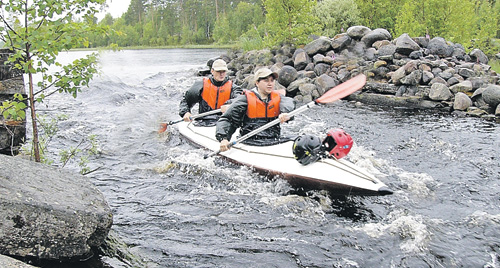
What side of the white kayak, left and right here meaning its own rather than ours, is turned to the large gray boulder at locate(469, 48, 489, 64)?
left

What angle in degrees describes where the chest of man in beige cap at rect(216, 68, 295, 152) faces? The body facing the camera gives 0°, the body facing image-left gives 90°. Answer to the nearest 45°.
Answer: approximately 315°

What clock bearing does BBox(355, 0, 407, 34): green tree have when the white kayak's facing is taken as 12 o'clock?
The green tree is roughly at 8 o'clock from the white kayak.

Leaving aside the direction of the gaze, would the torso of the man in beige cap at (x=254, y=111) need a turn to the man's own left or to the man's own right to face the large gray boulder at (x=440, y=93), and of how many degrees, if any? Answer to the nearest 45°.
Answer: approximately 90° to the man's own left

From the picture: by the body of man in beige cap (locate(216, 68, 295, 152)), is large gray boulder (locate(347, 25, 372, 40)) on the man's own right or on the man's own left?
on the man's own left

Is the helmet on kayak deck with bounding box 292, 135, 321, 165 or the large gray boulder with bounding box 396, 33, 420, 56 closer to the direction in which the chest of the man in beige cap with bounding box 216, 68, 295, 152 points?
the helmet on kayak deck

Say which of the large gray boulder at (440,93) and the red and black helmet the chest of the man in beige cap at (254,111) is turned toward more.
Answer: the red and black helmet

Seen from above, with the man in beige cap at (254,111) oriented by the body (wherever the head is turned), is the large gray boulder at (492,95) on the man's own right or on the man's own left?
on the man's own left

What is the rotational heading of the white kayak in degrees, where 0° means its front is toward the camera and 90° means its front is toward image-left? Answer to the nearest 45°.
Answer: approximately 315°

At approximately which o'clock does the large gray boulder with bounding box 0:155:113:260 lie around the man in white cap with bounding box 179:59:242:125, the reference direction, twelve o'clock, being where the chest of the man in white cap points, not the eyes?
The large gray boulder is roughly at 2 o'clock from the man in white cap.

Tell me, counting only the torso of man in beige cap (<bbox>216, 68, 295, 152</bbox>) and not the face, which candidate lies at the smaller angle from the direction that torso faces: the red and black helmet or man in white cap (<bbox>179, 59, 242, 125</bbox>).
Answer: the red and black helmet
